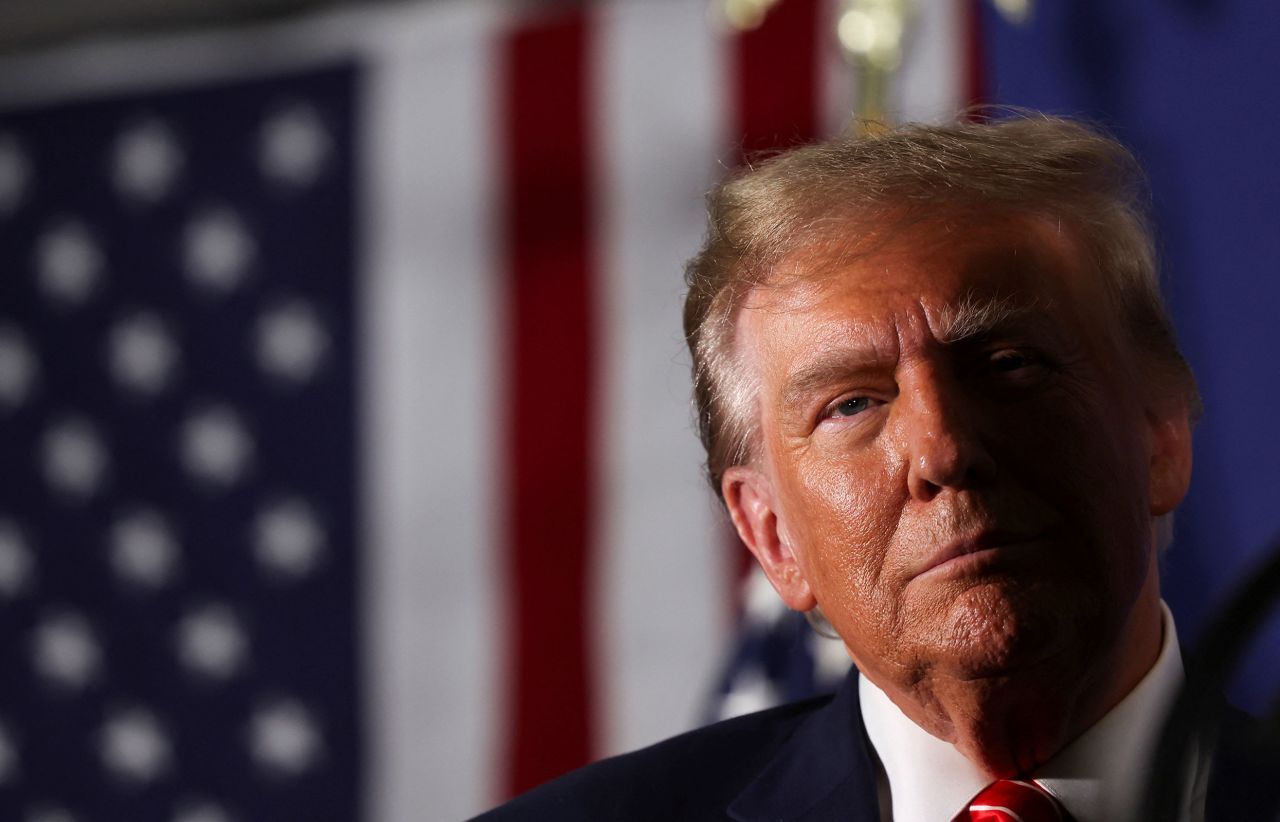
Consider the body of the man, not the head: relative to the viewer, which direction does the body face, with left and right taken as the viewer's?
facing the viewer

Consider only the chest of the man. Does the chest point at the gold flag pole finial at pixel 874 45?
no
